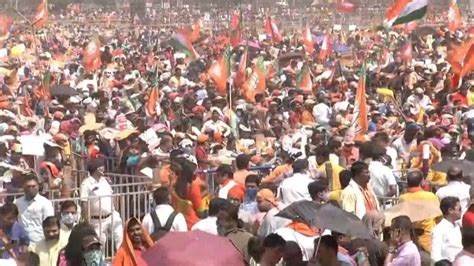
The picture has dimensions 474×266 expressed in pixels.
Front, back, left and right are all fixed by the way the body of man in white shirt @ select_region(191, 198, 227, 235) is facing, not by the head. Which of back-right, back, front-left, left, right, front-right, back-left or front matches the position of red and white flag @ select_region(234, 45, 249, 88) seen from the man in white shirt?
front-left

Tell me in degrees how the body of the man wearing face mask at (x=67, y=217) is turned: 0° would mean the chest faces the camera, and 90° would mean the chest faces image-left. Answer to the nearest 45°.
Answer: approximately 0°

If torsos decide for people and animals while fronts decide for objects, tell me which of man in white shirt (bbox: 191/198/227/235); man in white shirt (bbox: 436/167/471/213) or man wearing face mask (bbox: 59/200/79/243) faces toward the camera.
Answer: the man wearing face mask

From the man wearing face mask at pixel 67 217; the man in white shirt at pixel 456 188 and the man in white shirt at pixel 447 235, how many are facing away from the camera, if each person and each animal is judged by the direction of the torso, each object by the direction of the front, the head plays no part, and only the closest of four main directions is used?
1

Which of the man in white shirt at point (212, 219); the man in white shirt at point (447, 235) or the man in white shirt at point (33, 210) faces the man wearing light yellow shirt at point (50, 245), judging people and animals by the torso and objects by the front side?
the man in white shirt at point (33, 210)
